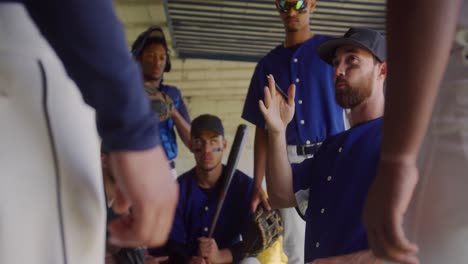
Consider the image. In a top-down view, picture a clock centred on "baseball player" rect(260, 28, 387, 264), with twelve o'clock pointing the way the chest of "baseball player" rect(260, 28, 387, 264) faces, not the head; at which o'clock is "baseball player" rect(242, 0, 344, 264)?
"baseball player" rect(242, 0, 344, 264) is roughly at 4 o'clock from "baseball player" rect(260, 28, 387, 264).

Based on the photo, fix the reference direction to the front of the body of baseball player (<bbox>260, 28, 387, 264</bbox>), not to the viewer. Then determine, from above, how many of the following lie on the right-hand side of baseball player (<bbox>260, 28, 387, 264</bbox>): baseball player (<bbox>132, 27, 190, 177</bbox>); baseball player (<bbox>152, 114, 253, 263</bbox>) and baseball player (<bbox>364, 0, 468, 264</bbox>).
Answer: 2

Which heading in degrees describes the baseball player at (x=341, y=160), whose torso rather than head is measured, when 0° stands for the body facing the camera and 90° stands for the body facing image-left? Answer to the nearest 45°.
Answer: approximately 45°

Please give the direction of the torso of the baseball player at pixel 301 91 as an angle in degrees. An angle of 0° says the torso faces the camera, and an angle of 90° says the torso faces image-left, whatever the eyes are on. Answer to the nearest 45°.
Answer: approximately 0°

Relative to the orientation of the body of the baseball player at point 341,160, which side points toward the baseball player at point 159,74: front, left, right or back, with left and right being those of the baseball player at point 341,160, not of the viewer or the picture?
right

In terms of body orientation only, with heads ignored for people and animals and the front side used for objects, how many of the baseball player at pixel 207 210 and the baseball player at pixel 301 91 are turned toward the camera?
2
